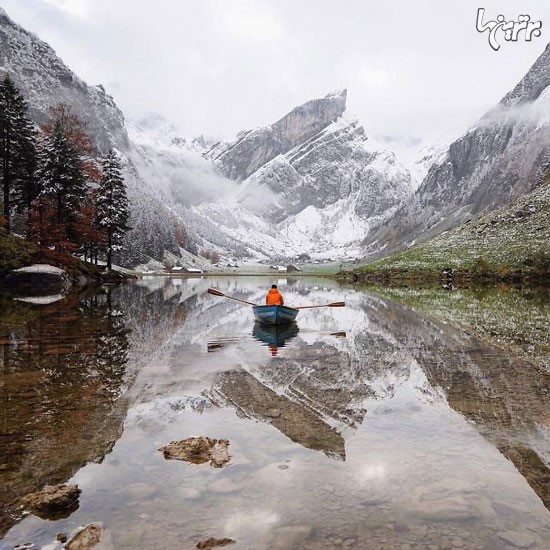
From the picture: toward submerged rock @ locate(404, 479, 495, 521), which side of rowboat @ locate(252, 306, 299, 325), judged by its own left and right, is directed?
front

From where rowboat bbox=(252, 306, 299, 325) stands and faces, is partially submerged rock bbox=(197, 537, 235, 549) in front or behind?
in front

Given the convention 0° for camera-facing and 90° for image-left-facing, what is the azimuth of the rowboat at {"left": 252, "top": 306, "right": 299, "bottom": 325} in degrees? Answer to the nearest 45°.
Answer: approximately 0°

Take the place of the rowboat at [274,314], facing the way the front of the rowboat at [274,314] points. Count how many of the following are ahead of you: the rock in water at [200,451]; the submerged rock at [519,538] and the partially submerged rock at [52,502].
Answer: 3

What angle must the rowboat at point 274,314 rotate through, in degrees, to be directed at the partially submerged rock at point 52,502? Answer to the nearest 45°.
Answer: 0° — it already faces it

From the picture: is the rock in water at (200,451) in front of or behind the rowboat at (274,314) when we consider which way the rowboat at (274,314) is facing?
in front

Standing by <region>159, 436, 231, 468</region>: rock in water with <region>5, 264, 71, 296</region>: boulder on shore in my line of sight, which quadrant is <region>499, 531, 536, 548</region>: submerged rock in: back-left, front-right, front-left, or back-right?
back-right

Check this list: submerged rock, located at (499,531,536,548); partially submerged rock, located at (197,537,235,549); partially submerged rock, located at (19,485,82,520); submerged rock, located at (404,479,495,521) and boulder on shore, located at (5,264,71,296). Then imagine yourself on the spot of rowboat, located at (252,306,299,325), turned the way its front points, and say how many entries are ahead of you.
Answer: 4
